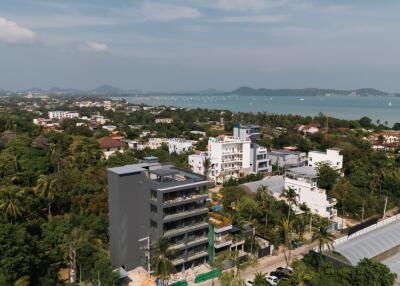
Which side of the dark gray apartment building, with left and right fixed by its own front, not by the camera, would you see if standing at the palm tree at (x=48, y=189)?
back

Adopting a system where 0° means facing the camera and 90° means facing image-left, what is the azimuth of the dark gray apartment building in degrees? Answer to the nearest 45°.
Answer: approximately 315°

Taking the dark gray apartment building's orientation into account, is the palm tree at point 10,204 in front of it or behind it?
behind

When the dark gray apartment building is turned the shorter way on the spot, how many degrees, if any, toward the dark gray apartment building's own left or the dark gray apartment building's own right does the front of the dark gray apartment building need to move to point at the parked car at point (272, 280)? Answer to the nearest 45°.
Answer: approximately 45° to the dark gray apartment building's own left

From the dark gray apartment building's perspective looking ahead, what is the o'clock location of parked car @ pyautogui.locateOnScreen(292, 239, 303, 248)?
The parked car is roughly at 10 o'clock from the dark gray apartment building.

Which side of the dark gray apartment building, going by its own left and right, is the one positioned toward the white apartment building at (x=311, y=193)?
left

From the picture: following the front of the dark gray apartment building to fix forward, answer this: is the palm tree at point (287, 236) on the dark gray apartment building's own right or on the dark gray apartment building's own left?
on the dark gray apartment building's own left
